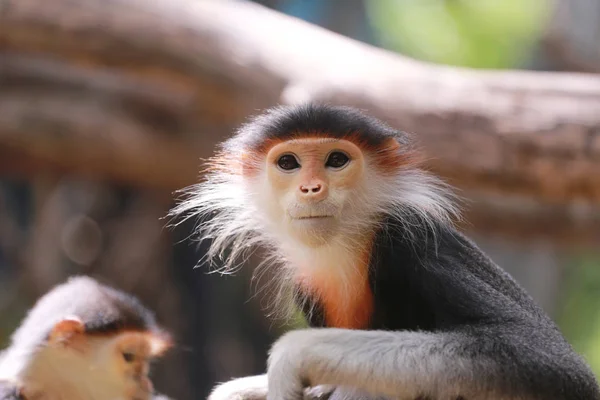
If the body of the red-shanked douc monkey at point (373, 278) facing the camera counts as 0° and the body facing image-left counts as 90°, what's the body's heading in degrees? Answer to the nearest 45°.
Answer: approximately 45°

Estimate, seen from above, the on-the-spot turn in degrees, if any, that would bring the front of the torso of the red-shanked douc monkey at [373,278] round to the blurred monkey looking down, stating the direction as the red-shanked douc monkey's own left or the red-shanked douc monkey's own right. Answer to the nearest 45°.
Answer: approximately 90° to the red-shanked douc monkey's own right
